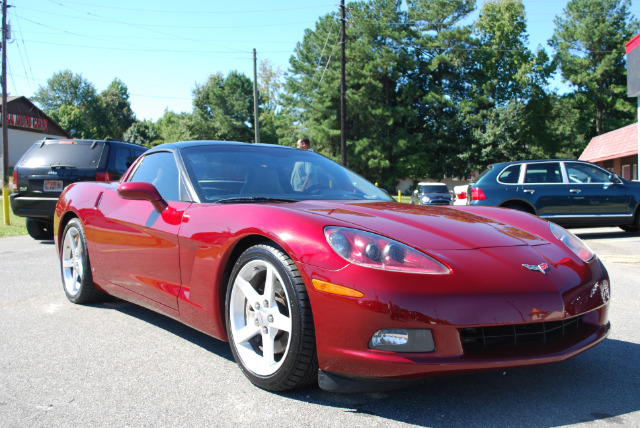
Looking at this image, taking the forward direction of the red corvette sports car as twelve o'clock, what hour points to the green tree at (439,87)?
The green tree is roughly at 8 o'clock from the red corvette sports car.

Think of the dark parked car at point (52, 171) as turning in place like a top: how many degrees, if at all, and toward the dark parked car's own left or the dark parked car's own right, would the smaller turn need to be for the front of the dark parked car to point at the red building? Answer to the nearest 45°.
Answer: approximately 45° to the dark parked car's own right

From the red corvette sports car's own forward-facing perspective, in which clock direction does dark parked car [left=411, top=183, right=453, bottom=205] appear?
The dark parked car is roughly at 8 o'clock from the red corvette sports car.

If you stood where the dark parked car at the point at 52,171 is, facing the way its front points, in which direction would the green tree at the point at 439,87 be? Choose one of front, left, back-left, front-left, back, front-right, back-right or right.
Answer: front

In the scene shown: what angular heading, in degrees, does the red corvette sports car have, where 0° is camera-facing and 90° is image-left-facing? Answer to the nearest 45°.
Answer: approximately 315°

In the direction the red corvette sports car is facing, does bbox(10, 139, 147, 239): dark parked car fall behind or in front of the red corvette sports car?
behind

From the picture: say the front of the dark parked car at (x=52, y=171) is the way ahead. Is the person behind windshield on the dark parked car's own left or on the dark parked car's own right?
on the dark parked car's own right

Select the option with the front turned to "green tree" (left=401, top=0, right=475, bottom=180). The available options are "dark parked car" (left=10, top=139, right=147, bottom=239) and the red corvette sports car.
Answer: the dark parked car

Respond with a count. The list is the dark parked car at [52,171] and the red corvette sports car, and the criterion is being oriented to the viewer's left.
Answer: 0

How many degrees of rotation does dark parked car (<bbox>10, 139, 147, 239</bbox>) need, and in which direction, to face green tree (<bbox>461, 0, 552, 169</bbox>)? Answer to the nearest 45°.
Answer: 0° — it already faces it

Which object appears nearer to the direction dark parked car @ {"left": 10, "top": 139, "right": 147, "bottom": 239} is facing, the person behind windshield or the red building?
the red building

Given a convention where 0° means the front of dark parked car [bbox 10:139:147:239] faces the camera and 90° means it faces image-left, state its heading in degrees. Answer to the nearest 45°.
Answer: approximately 225°
